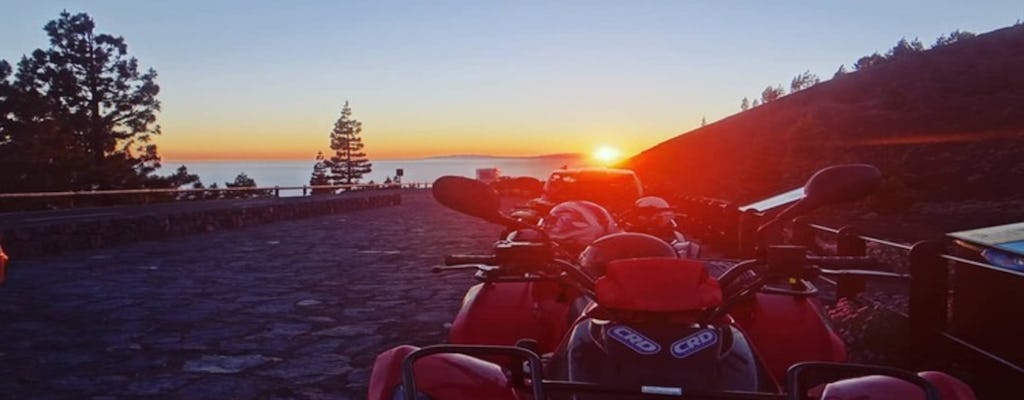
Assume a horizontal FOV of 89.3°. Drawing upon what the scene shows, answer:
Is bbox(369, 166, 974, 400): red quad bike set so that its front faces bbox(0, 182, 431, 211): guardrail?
no

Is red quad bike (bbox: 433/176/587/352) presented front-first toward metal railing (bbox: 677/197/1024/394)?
no

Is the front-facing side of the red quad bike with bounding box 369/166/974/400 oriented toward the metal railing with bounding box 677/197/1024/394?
no
